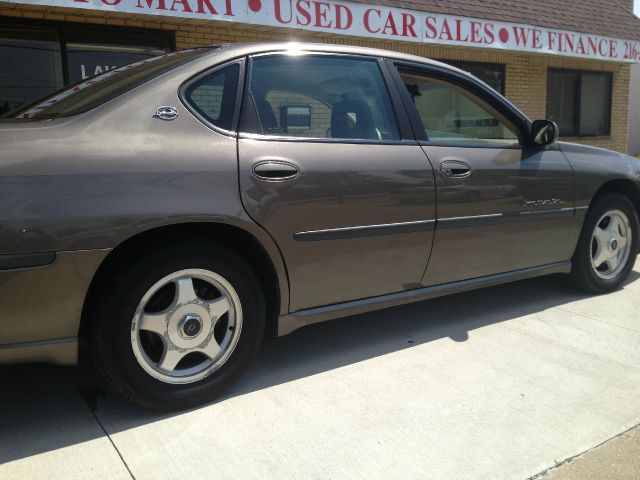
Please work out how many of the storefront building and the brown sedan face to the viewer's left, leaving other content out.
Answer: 0

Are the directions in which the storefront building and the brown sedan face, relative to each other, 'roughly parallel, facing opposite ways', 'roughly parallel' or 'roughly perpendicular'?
roughly perpendicular

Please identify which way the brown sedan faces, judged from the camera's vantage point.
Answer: facing away from the viewer and to the right of the viewer
